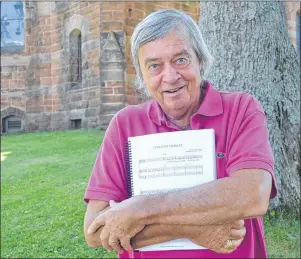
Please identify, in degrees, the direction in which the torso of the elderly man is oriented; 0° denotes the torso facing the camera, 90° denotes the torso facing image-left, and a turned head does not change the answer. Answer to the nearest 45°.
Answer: approximately 0°

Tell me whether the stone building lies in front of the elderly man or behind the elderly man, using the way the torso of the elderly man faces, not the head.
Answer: behind

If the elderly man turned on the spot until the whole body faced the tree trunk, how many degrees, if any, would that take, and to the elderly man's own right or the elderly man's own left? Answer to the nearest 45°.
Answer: approximately 180°
